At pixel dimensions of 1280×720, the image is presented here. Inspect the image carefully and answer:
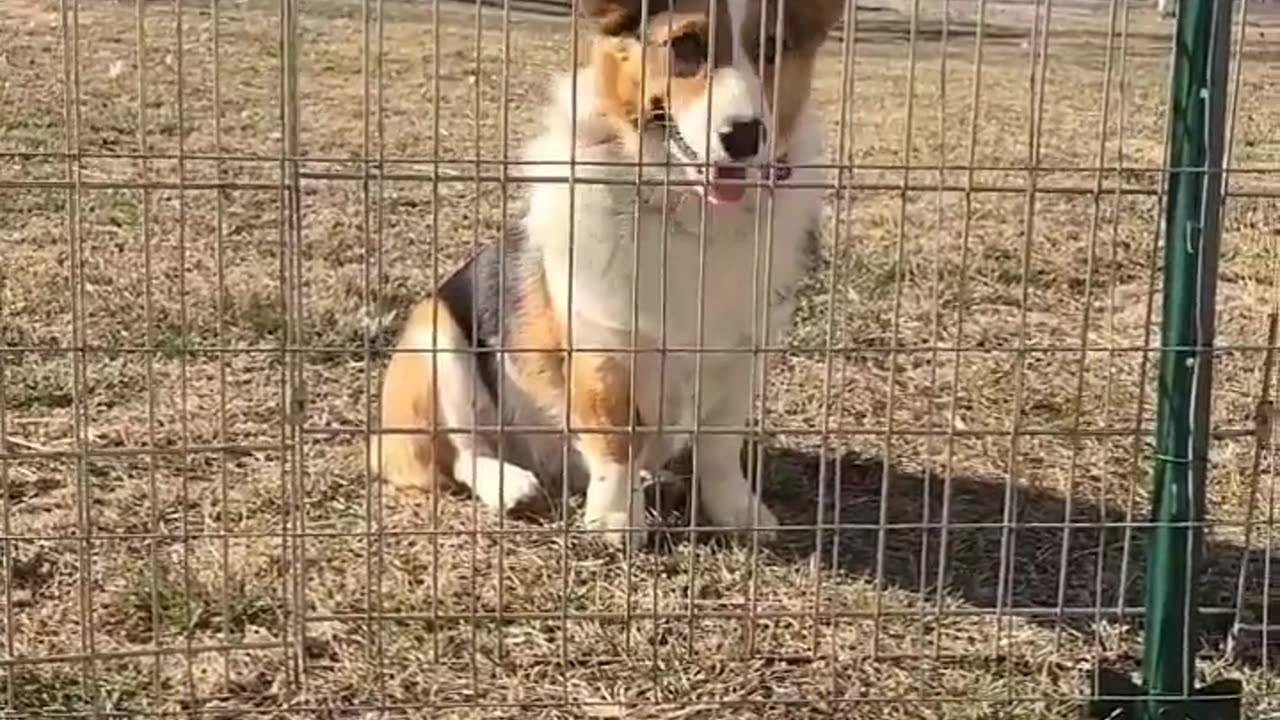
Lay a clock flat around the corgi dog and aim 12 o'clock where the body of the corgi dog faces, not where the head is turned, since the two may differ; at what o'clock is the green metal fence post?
The green metal fence post is roughly at 12 o'clock from the corgi dog.

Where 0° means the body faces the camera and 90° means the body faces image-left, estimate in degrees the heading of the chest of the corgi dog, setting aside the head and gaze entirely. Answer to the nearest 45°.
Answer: approximately 315°
